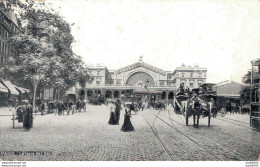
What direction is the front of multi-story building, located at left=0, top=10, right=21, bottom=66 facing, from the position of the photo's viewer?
facing to the right of the viewer

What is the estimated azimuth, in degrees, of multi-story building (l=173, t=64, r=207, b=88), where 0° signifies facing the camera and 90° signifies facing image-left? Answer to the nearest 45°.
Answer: approximately 0°

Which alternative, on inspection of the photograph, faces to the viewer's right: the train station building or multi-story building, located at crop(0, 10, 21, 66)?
the multi-story building

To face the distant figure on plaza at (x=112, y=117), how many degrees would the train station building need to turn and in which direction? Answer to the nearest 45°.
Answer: approximately 45° to its right

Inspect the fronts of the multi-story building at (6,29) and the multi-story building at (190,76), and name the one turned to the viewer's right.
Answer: the multi-story building at (6,29)
